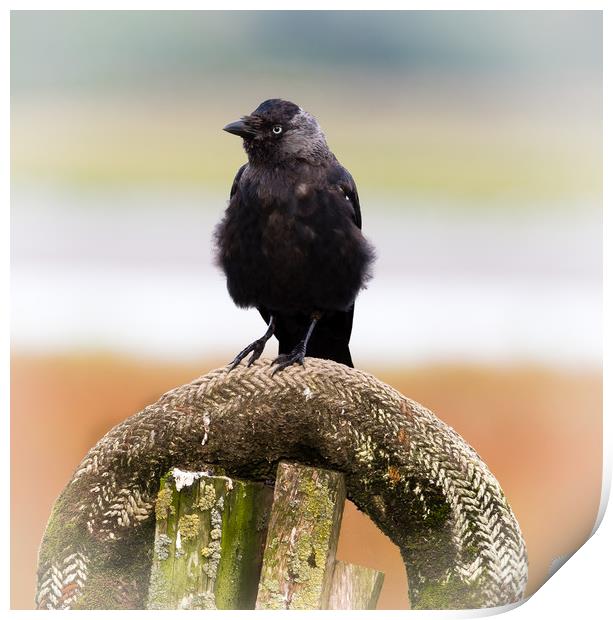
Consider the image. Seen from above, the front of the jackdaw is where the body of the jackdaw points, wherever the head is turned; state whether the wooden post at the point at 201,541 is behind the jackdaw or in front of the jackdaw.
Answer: in front

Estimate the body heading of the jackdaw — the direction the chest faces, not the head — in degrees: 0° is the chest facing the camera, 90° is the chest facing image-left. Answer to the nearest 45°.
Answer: approximately 45°
